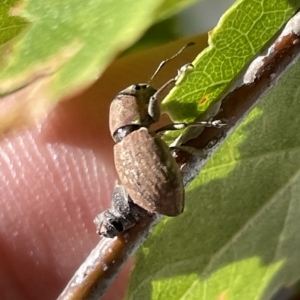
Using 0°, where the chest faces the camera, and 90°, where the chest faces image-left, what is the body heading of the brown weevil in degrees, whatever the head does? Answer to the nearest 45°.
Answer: approximately 180°
